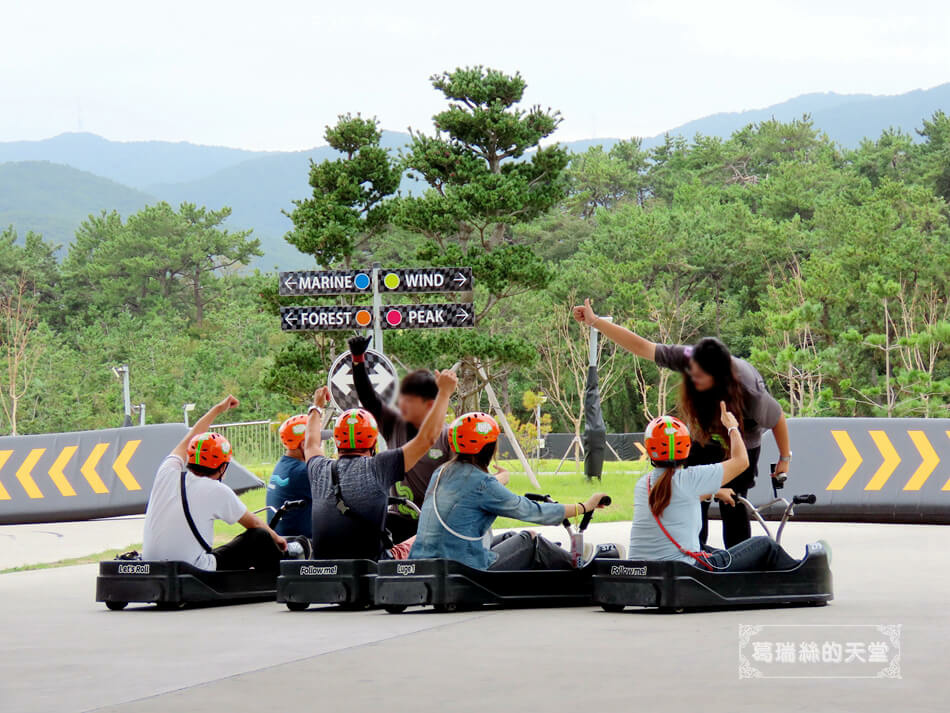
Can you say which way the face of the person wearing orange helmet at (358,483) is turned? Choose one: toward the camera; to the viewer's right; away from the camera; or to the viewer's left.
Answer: away from the camera

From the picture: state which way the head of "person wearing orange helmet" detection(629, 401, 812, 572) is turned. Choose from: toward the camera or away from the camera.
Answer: away from the camera

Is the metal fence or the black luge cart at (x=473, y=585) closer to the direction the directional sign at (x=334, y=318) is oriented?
the black luge cart

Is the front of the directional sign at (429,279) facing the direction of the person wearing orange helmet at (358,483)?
yes

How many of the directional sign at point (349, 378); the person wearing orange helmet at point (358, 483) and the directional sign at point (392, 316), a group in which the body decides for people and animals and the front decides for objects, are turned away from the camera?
1

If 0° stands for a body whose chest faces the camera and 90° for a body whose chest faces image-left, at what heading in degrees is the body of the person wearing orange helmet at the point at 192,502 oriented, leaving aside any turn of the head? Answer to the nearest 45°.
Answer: approximately 225°

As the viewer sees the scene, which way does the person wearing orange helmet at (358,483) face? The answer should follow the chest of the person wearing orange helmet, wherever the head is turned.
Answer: away from the camera

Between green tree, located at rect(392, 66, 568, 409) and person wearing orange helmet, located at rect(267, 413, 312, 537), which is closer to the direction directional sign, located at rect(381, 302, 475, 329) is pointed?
the person wearing orange helmet

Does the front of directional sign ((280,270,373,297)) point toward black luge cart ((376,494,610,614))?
yes

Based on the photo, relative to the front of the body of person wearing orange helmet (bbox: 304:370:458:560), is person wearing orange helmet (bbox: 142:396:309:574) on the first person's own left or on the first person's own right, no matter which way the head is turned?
on the first person's own left

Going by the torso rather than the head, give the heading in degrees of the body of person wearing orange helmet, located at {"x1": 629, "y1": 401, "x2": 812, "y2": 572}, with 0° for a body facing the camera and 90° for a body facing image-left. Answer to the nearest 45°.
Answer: approximately 225°

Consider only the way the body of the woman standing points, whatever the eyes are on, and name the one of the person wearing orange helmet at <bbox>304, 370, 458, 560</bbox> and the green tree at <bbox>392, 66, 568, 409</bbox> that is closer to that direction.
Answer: the person wearing orange helmet

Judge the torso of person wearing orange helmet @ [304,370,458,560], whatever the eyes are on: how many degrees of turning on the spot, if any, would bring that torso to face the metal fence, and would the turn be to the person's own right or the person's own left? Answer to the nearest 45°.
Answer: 0° — they already face it

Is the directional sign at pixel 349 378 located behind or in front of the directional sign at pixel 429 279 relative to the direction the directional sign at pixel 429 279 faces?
in front

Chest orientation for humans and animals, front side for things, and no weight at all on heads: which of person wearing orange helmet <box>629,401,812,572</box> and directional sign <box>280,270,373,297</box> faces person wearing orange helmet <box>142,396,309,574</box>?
the directional sign
